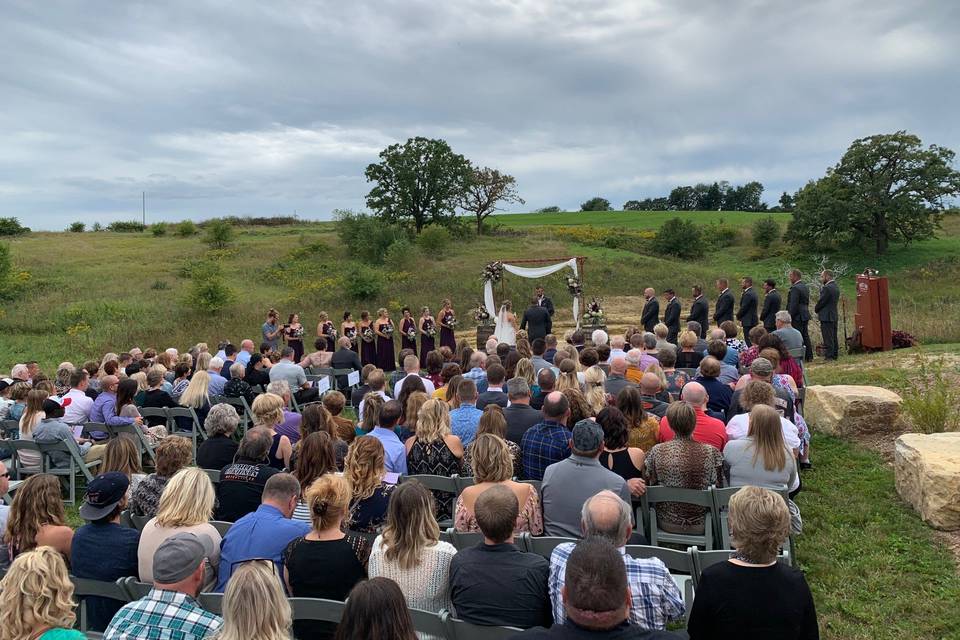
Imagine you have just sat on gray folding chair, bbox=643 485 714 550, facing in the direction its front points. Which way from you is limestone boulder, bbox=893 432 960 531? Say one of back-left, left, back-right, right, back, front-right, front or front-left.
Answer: front-right

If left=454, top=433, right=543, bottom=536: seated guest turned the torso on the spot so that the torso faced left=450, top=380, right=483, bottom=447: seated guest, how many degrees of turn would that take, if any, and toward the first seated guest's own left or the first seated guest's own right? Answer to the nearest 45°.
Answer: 0° — they already face them

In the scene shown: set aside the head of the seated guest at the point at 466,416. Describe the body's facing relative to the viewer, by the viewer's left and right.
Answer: facing away from the viewer

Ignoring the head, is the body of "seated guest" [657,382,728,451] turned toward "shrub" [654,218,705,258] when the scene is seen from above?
yes

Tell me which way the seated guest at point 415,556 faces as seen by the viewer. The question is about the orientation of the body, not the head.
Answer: away from the camera

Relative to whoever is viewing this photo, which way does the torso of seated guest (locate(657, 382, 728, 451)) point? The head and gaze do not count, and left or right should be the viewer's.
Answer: facing away from the viewer

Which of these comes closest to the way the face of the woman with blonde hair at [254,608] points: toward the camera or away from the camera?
away from the camera

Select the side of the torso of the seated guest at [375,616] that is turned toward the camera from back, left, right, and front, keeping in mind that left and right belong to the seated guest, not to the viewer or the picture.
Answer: back

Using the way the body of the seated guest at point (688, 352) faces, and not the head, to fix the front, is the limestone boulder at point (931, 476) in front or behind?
behind

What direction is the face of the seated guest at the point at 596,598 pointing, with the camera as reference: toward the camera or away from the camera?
away from the camera

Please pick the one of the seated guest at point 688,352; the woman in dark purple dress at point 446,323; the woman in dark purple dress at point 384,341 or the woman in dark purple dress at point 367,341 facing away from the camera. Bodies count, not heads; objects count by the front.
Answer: the seated guest

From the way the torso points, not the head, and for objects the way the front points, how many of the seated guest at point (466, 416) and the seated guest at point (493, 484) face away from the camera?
2

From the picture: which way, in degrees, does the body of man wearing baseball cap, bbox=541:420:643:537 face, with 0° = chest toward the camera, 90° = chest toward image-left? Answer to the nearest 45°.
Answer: approximately 180°

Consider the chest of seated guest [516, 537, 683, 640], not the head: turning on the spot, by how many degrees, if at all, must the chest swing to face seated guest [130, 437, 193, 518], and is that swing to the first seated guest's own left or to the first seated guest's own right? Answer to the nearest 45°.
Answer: approximately 45° to the first seated guest's own left

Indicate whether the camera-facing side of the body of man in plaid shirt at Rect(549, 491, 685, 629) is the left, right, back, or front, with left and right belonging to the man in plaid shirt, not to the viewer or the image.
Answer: back

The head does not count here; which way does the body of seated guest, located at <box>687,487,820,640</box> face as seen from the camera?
away from the camera

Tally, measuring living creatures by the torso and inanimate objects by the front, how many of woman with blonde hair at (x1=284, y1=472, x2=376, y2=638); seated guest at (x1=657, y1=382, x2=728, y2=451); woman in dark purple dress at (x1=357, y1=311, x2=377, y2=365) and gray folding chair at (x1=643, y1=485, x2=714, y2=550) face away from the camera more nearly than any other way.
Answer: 3

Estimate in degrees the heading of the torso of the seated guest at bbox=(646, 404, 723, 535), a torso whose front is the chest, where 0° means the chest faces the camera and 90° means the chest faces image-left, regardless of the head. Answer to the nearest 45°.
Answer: approximately 180°

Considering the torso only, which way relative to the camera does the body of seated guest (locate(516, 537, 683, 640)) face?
away from the camera
